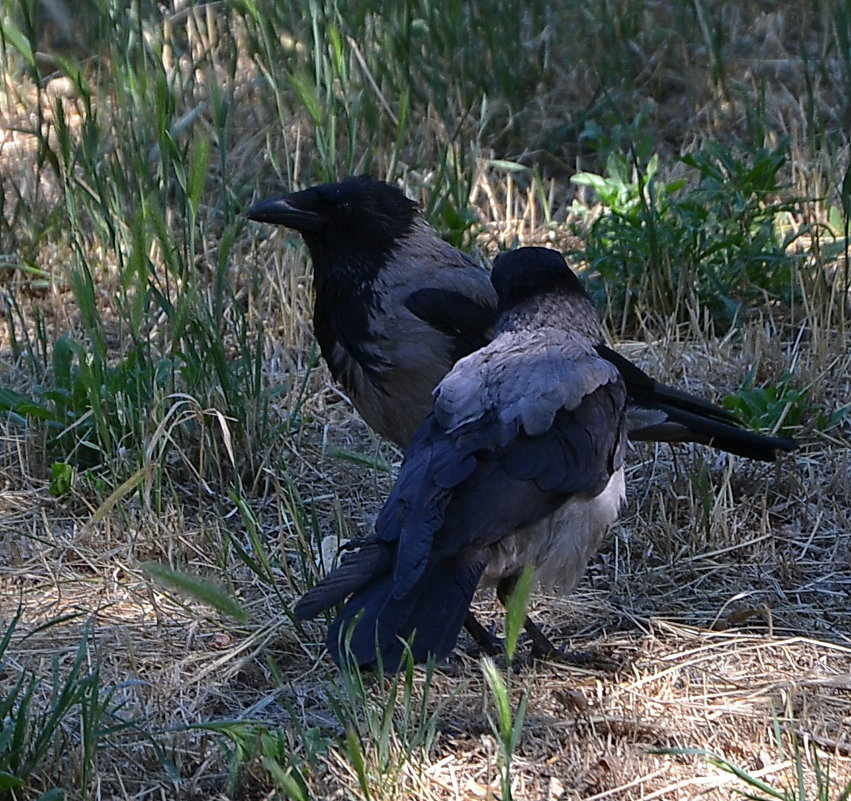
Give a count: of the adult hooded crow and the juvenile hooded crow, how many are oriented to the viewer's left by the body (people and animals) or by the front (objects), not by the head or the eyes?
1

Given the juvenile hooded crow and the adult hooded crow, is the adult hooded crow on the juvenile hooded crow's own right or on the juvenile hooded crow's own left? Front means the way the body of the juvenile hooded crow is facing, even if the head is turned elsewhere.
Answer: on the juvenile hooded crow's own left

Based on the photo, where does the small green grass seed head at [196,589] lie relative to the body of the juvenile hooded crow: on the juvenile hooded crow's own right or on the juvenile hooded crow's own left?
on the juvenile hooded crow's own left
